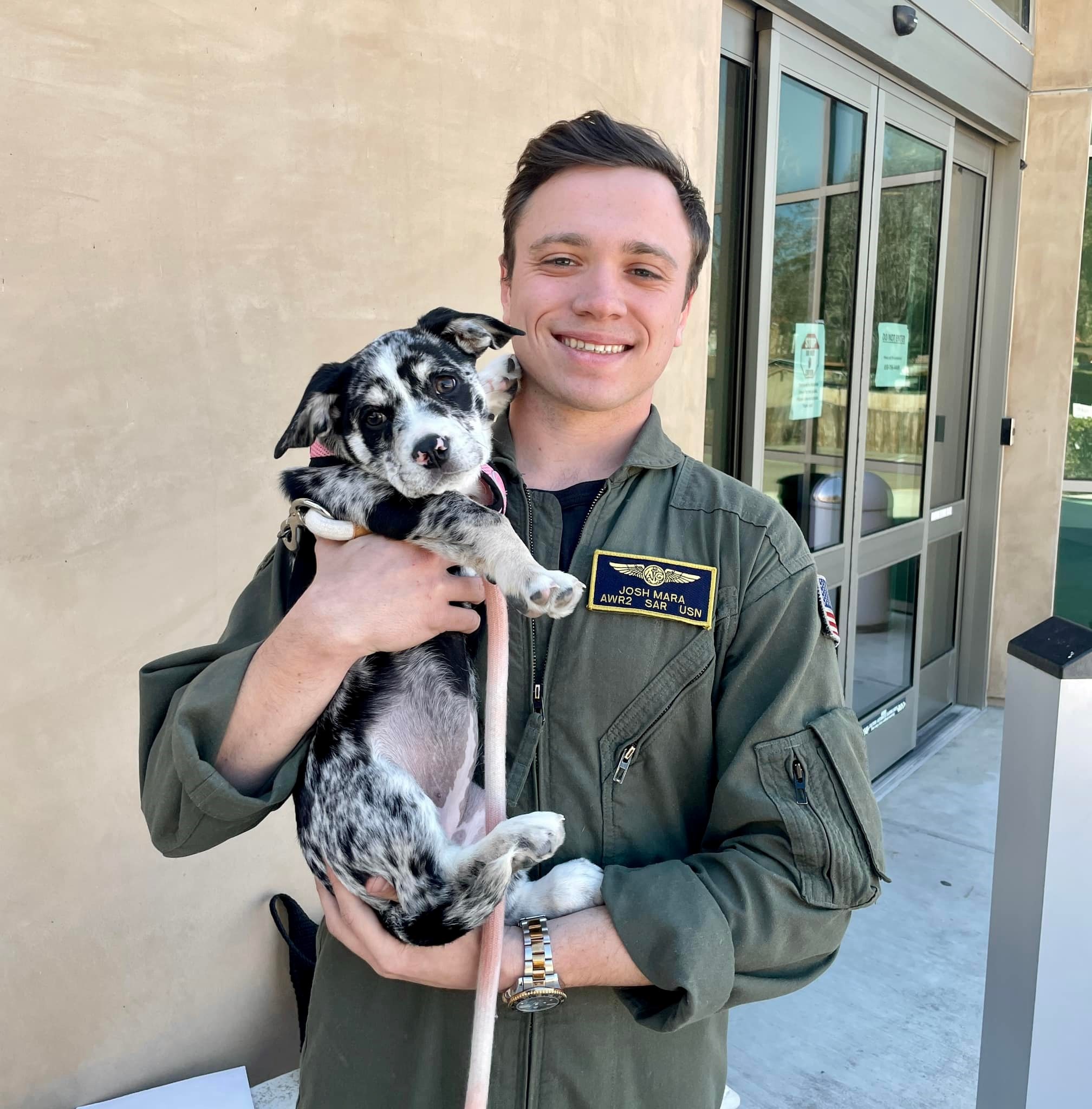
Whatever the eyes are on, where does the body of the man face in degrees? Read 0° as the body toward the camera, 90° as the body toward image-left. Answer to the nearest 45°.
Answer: approximately 0°
